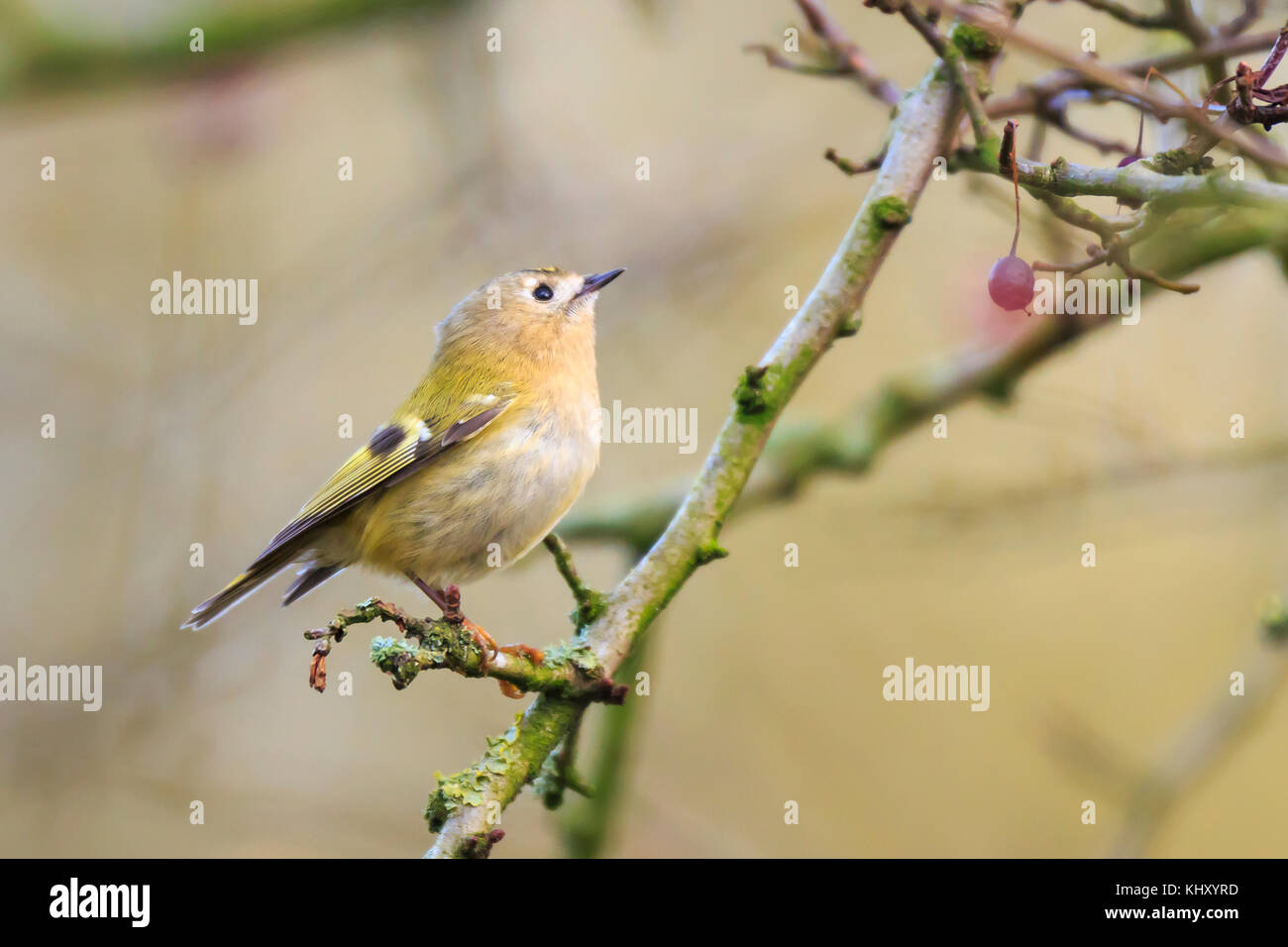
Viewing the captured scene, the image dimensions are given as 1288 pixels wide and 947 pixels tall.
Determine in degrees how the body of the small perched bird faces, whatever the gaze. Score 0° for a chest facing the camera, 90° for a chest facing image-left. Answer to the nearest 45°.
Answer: approximately 270°
